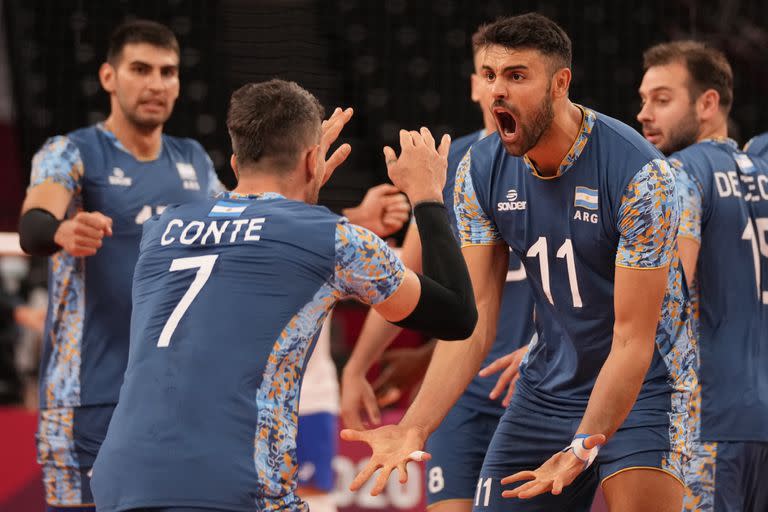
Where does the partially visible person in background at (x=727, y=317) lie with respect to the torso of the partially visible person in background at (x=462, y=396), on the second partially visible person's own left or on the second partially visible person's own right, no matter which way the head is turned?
on the second partially visible person's own left

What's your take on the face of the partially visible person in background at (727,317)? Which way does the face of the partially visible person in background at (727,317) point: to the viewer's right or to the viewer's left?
to the viewer's left

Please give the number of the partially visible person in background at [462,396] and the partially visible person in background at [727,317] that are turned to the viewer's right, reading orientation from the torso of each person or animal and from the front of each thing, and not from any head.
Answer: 0

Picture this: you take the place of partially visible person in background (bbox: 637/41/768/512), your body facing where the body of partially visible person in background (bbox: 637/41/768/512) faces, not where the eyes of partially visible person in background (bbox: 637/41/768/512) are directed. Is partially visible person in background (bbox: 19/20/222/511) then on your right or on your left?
on your left

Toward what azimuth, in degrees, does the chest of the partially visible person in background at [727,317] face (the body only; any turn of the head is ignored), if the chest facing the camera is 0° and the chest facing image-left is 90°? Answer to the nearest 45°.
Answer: approximately 135°

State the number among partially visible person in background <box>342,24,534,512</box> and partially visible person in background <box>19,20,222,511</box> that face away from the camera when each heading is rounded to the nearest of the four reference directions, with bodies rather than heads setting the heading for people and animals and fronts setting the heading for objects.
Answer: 0

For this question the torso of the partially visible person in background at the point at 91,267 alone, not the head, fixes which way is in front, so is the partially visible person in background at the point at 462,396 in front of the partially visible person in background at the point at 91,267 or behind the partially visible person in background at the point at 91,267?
in front

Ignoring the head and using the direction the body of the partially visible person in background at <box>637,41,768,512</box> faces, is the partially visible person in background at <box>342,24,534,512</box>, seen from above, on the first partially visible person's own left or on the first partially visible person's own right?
on the first partially visible person's own left

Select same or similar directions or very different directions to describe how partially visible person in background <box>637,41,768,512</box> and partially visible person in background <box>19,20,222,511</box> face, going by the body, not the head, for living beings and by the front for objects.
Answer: very different directions

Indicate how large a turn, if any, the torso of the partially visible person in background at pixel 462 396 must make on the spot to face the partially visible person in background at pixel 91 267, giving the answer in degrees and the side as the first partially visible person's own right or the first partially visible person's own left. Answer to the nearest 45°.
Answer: approximately 45° to the first partially visible person's own right
